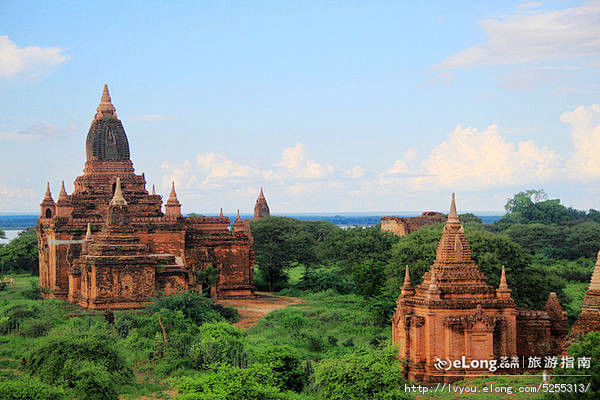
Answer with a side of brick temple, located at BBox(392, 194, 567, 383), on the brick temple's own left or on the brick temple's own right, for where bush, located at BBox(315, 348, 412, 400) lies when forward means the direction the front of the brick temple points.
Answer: on the brick temple's own right

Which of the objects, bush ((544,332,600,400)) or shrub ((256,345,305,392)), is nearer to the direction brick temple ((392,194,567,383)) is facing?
the bush

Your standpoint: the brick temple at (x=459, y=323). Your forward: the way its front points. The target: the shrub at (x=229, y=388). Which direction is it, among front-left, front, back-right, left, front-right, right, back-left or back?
back-right

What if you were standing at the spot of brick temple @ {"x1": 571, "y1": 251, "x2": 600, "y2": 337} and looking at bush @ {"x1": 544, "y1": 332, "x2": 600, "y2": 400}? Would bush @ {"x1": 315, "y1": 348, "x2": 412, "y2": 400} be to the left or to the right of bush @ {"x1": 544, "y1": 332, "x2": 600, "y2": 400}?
right
